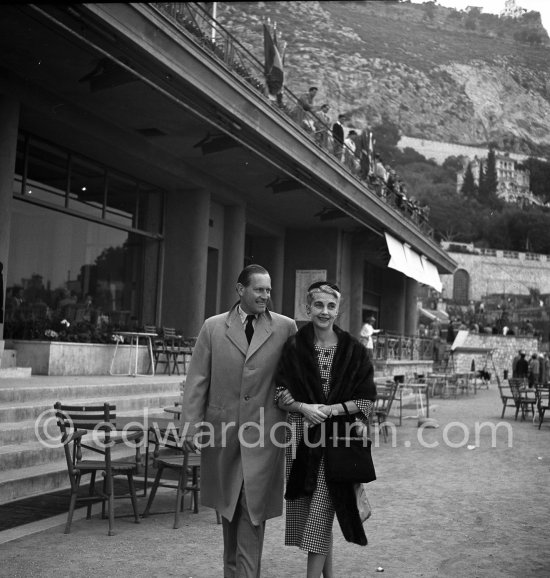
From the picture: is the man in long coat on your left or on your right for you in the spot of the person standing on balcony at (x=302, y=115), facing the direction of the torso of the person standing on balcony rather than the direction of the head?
on your right

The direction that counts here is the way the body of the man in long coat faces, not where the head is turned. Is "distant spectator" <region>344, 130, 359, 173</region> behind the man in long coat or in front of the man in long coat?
behind

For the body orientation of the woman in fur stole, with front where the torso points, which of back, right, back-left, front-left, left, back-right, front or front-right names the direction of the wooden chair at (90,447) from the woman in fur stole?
back-right

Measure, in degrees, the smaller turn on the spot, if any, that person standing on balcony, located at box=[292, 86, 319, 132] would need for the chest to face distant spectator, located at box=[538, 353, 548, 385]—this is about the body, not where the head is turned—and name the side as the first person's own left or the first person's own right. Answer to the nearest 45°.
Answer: approximately 45° to the first person's own left

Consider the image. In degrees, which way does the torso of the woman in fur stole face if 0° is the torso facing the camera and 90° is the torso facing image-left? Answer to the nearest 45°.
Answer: approximately 0°

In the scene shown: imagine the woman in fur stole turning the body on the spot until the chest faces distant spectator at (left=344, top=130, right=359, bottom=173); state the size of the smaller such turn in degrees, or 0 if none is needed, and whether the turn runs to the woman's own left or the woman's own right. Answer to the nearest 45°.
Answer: approximately 180°

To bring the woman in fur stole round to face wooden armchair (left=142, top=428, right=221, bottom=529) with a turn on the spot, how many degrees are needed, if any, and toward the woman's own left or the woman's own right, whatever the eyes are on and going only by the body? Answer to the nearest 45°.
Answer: approximately 135° to the woman's own right

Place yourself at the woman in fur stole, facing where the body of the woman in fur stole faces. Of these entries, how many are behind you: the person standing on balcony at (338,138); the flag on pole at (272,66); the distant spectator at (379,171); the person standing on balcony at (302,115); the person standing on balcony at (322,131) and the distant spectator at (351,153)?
6
